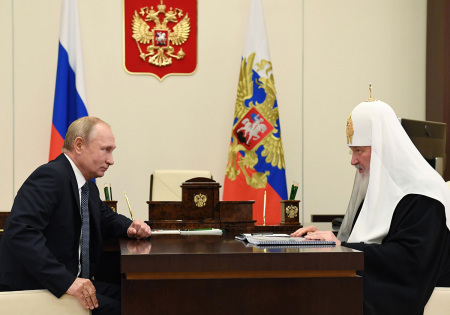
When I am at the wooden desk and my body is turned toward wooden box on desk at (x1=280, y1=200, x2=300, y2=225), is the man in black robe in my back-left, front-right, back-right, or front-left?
front-right

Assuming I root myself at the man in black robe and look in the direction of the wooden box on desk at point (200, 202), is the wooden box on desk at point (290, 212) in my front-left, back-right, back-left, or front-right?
front-right

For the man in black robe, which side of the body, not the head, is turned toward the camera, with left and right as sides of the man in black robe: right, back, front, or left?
left

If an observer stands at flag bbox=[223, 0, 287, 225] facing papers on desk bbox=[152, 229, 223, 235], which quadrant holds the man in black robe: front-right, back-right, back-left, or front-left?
front-left

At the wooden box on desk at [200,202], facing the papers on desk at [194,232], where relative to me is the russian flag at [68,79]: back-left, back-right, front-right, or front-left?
back-right

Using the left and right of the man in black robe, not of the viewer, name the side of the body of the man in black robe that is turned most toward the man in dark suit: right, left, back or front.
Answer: front

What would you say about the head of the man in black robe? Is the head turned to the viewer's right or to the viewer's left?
to the viewer's left

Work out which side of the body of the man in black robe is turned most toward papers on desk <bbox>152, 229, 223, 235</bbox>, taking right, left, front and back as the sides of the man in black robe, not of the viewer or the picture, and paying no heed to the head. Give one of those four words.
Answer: front

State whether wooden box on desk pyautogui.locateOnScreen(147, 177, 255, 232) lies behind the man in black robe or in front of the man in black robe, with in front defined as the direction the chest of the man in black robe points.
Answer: in front

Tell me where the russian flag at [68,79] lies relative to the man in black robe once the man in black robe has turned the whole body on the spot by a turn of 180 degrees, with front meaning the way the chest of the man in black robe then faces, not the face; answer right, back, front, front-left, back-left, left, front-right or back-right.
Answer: back-left

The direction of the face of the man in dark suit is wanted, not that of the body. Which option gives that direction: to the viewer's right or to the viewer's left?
to the viewer's right

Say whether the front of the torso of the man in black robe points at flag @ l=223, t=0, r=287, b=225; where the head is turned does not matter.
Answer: no

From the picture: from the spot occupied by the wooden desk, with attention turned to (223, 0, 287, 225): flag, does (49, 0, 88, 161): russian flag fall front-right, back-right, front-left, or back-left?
front-left

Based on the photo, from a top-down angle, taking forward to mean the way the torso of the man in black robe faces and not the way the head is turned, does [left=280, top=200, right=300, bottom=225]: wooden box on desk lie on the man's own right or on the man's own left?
on the man's own right
